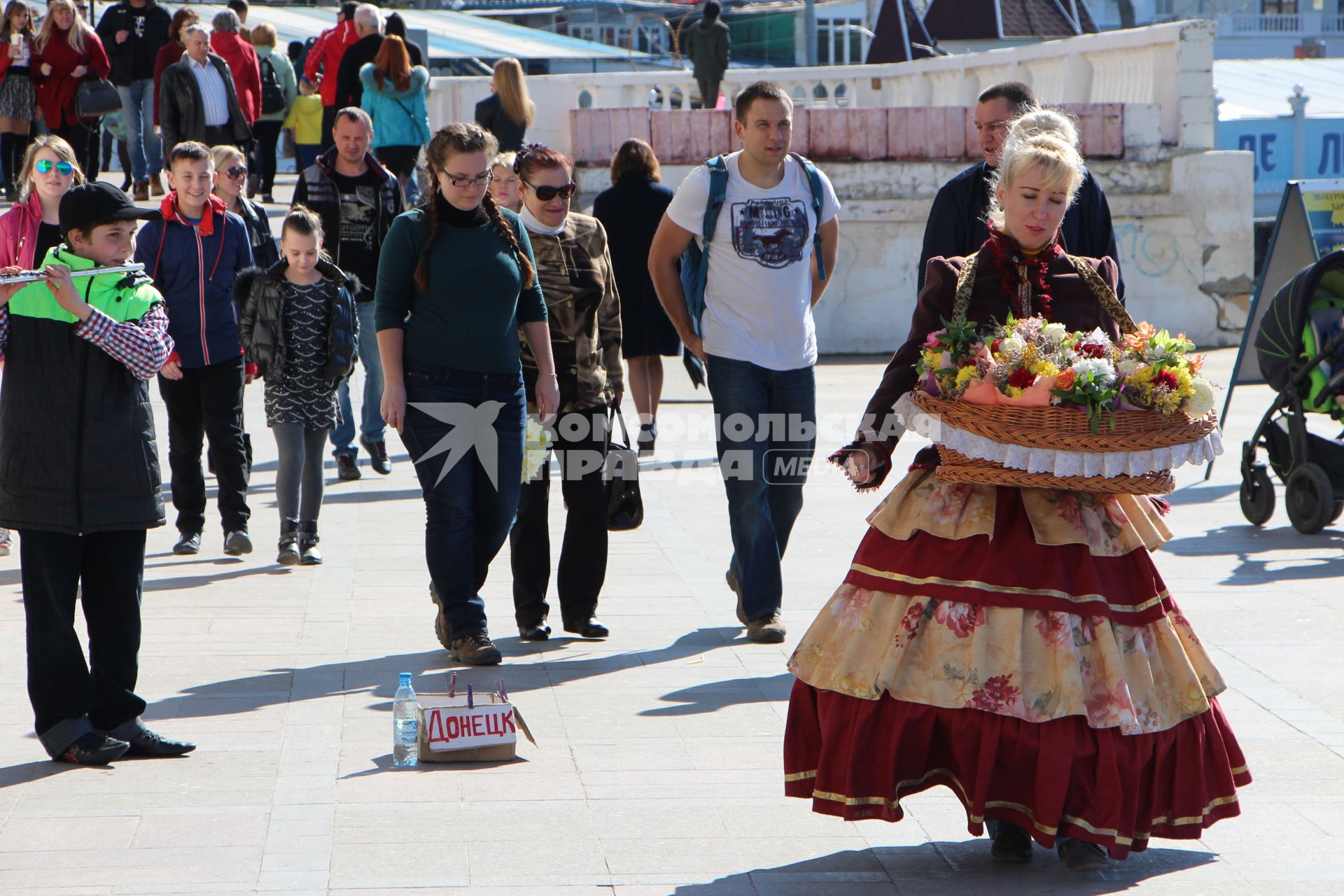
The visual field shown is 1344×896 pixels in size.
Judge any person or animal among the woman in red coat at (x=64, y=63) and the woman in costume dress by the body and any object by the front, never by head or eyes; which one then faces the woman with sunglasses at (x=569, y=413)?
the woman in red coat

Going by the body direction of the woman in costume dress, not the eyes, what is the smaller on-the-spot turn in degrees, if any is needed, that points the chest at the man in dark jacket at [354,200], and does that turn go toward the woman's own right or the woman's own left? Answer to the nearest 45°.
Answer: approximately 135° to the woman's own right

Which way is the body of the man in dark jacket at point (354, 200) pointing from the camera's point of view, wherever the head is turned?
toward the camera

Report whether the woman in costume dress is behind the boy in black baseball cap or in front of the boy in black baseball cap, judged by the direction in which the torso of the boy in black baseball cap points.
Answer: in front

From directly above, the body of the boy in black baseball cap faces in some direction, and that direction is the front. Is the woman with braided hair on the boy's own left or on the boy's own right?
on the boy's own left

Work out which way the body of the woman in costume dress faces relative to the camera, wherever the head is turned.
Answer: toward the camera

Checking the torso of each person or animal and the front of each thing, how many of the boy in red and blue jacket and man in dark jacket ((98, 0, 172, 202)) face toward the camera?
2

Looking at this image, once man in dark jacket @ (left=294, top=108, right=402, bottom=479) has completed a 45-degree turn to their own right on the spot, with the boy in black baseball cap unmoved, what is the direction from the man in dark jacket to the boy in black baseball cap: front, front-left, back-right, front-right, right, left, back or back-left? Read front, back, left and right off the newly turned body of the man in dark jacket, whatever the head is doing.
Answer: front-left

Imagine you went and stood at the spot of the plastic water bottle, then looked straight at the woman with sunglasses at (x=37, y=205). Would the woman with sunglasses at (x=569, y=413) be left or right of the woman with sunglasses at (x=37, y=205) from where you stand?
right

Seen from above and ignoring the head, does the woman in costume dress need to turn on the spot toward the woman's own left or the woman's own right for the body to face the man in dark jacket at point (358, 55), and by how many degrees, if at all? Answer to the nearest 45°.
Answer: approximately 135° to the woman's own right

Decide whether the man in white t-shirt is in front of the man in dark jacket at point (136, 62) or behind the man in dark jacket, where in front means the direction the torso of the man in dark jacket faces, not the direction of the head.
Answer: in front

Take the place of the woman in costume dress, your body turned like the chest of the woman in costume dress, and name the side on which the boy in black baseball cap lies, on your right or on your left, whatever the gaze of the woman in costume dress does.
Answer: on your right

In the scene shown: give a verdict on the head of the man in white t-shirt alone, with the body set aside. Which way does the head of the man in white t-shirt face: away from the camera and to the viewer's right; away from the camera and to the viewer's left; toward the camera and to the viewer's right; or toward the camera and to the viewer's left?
toward the camera and to the viewer's right

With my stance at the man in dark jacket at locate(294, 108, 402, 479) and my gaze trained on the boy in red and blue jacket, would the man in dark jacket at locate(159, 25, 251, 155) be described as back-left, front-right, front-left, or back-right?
back-right

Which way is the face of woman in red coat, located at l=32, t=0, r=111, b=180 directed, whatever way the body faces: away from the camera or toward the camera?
toward the camera

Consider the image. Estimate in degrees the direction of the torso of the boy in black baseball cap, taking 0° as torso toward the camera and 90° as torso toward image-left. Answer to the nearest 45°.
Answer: approximately 315°

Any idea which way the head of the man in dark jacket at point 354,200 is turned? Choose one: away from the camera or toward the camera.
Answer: toward the camera

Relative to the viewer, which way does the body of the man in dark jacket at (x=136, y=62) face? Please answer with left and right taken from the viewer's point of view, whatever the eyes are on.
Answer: facing the viewer

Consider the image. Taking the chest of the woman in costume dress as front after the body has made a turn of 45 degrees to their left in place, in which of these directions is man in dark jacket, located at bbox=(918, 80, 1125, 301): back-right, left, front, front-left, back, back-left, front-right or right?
back-left
